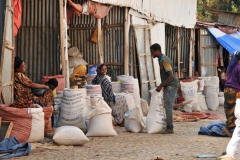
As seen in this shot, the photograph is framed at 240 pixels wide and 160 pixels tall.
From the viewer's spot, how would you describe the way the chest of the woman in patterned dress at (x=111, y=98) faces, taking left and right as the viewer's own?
facing the viewer and to the right of the viewer

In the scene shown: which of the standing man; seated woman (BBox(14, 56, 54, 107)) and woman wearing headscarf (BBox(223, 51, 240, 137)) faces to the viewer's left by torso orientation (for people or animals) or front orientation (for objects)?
the standing man

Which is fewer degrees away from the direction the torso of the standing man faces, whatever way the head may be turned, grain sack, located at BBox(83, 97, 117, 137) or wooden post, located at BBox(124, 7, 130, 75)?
the grain sack

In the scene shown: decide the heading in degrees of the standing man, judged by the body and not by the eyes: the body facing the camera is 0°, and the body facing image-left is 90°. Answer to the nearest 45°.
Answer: approximately 90°

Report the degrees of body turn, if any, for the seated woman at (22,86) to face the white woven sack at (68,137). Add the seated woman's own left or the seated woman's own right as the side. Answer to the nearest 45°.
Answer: approximately 45° to the seated woman's own right

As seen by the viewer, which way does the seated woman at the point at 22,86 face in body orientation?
to the viewer's right

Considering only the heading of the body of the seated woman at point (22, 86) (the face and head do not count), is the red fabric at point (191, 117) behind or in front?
in front

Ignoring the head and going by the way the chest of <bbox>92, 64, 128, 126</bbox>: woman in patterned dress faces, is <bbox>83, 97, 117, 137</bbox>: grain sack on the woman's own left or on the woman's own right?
on the woman's own right
